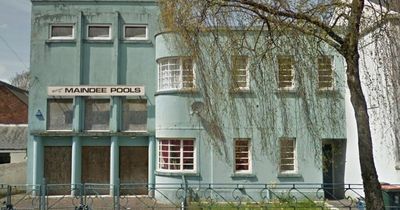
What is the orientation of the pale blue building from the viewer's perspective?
toward the camera

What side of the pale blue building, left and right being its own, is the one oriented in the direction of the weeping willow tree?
front
